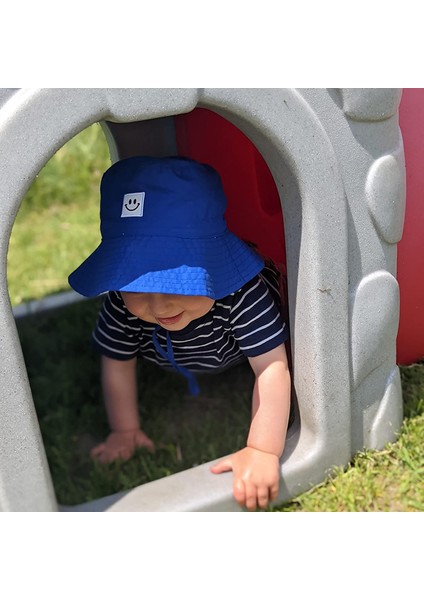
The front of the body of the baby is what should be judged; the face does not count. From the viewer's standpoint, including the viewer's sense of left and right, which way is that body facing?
facing the viewer
